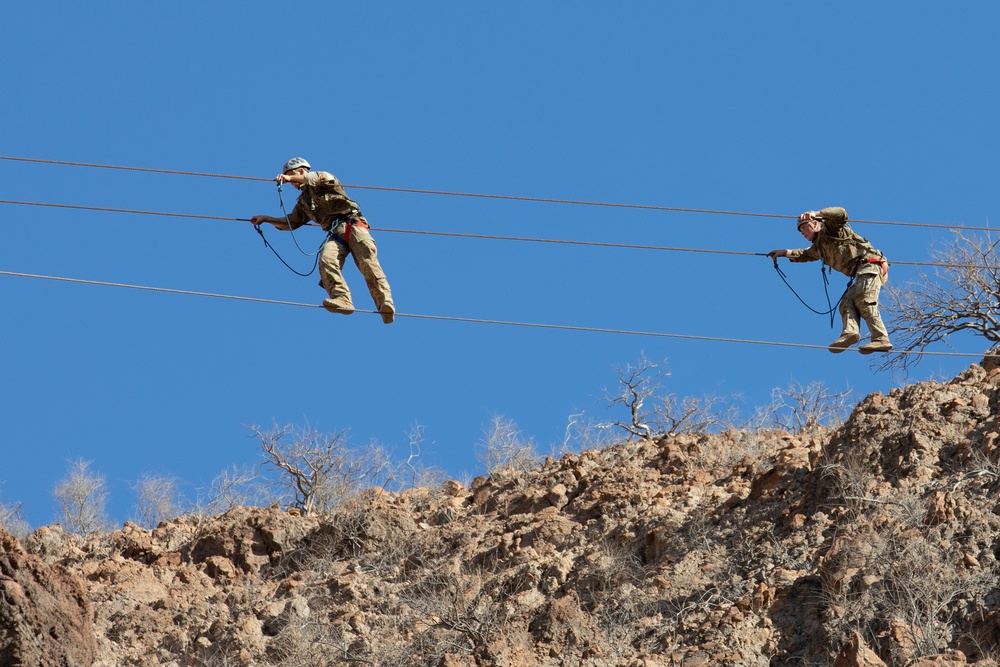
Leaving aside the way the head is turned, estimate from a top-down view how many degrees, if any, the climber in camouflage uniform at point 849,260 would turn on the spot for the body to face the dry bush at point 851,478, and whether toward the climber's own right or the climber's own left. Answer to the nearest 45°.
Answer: approximately 90° to the climber's own right

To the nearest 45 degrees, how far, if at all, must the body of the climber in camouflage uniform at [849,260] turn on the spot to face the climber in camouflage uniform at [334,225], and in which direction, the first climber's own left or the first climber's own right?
approximately 45° to the first climber's own left

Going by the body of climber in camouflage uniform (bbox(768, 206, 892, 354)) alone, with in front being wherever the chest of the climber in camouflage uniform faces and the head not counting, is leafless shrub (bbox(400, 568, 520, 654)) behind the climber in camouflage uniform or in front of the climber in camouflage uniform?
in front

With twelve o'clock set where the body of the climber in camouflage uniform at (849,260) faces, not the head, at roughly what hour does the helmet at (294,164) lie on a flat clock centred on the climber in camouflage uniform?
The helmet is roughly at 11 o'clock from the climber in camouflage uniform.

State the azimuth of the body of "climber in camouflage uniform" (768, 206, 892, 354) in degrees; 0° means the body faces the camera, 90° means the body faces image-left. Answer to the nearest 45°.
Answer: approximately 90°
